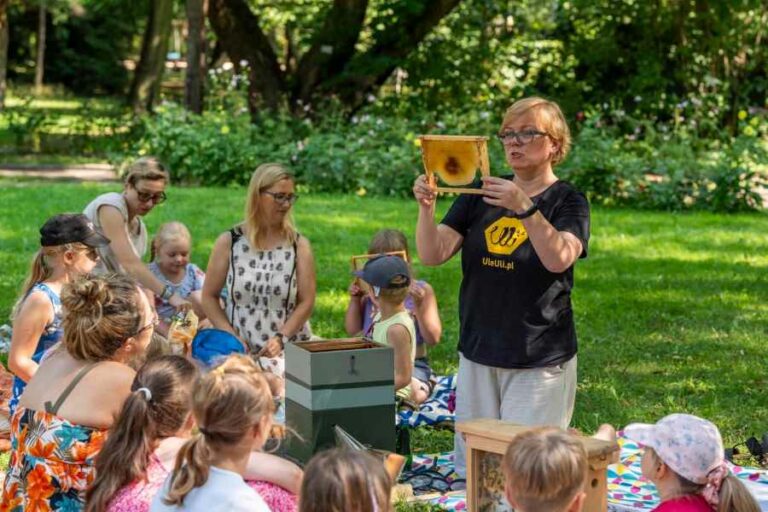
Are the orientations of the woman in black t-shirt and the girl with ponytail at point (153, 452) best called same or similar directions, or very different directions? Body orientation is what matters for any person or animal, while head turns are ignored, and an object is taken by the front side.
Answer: very different directions

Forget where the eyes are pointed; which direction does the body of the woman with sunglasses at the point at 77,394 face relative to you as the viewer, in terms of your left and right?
facing away from the viewer and to the right of the viewer

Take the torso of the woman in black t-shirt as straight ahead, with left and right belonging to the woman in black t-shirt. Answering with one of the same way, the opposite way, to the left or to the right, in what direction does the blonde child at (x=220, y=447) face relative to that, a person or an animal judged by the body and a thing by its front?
the opposite way

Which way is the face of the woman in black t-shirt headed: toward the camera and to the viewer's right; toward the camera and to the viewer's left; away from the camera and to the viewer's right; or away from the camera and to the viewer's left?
toward the camera and to the viewer's left

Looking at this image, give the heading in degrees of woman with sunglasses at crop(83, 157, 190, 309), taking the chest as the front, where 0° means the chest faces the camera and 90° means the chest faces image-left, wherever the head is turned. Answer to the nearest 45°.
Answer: approximately 315°

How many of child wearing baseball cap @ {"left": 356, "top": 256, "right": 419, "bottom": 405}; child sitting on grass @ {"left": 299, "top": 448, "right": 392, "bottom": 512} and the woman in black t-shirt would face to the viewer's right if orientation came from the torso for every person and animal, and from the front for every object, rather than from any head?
0

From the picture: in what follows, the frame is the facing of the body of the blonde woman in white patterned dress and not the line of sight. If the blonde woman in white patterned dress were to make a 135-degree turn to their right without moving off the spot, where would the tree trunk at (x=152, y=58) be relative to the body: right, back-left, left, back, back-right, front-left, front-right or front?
front-right

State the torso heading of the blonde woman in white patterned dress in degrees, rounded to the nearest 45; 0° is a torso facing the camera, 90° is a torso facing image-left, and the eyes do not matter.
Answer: approximately 0°

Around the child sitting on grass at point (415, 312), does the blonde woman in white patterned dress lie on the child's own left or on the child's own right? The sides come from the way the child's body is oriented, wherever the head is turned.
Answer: on the child's own right

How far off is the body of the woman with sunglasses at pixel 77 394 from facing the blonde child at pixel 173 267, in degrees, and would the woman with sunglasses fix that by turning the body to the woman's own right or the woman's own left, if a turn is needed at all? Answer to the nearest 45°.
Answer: approximately 45° to the woman's own left

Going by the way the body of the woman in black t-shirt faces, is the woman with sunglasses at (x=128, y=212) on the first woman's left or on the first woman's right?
on the first woman's right

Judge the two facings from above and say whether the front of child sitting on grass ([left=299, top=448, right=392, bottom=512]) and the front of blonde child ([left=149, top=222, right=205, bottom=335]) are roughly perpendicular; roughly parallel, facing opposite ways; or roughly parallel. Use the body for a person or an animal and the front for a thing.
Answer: roughly parallel, facing opposite ways

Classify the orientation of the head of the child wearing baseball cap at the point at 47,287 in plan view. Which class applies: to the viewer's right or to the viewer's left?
to the viewer's right

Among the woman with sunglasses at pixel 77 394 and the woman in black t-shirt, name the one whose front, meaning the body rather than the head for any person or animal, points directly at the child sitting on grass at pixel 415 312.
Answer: the woman with sunglasses

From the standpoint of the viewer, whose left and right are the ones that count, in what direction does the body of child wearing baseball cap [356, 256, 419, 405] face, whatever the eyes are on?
facing to the left of the viewer

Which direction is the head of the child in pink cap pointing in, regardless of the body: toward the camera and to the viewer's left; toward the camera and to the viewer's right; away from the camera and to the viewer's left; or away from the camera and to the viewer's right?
away from the camera and to the viewer's left

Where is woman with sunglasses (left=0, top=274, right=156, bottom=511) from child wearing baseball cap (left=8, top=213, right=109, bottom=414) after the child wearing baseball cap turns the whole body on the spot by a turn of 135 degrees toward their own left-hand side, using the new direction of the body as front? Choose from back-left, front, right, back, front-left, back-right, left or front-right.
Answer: back-left

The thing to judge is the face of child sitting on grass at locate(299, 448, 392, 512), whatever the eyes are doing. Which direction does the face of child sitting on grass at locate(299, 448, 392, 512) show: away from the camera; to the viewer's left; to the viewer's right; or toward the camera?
away from the camera
